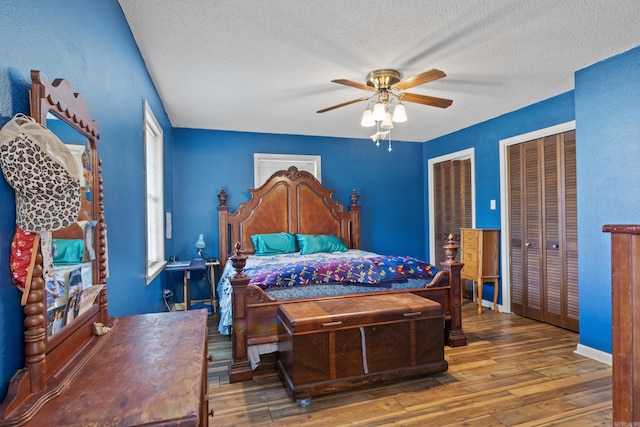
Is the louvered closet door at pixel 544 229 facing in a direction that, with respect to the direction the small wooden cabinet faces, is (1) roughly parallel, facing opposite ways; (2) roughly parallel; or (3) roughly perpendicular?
roughly parallel

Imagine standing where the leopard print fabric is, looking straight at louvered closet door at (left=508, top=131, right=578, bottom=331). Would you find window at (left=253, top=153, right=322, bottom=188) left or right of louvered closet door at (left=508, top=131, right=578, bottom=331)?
left

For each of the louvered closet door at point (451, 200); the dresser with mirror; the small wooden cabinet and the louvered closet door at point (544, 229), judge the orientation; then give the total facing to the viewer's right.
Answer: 1

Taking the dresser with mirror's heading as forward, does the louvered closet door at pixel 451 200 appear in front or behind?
in front

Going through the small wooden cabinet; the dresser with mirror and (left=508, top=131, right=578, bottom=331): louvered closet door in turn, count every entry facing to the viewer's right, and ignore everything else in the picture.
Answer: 1

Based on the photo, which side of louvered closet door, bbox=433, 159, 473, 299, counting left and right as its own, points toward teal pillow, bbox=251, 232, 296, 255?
front

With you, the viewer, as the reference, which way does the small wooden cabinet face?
facing the viewer and to the left of the viewer

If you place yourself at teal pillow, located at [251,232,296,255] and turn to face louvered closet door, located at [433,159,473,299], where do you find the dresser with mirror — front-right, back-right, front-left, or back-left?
back-right

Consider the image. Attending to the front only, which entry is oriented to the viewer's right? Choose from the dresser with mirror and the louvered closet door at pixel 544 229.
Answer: the dresser with mirror

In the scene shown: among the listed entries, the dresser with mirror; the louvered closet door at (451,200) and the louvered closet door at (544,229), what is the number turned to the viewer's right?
1

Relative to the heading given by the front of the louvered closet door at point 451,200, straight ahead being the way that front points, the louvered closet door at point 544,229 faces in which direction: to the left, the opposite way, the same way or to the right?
the same way

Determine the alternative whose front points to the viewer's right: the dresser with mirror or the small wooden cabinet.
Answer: the dresser with mirror

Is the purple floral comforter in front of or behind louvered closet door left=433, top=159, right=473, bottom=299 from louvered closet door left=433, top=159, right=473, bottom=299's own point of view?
in front

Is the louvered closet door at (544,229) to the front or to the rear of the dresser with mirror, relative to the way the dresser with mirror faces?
to the front

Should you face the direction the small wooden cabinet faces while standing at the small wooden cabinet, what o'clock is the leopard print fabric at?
The leopard print fabric is roughly at 11 o'clock from the small wooden cabinet.

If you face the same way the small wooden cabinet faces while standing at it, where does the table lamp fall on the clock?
The table lamp is roughly at 1 o'clock from the small wooden cabinet.

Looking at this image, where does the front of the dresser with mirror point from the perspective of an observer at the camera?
facing to the right of the viewer

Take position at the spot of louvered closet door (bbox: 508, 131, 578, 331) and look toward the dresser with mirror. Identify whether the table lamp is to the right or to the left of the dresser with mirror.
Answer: right
